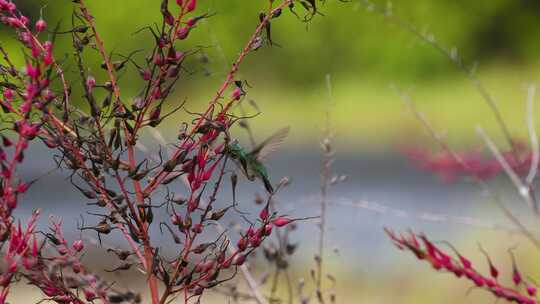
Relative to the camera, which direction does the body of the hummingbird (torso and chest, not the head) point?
to the viewer's left
